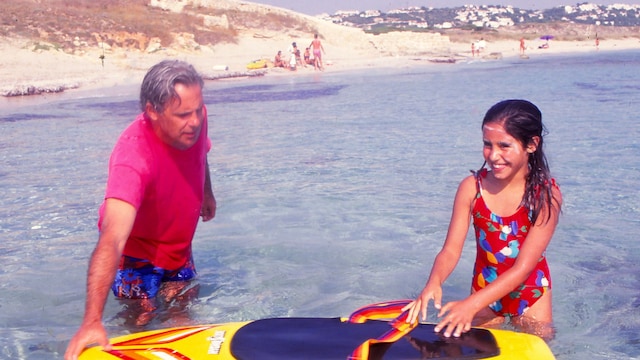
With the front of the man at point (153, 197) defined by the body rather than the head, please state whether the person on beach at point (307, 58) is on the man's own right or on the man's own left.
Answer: on the man's own left

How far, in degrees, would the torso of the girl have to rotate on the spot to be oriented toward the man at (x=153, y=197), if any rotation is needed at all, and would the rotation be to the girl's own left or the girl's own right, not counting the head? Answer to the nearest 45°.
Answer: approximately 45° to the girl's own right

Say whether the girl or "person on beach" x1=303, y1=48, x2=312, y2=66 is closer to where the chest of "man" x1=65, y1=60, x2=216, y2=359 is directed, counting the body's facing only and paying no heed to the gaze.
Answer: the girl

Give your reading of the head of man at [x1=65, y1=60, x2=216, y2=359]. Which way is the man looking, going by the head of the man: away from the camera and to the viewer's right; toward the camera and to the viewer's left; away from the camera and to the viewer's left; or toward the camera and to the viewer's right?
toward the camera and to the viewer's right

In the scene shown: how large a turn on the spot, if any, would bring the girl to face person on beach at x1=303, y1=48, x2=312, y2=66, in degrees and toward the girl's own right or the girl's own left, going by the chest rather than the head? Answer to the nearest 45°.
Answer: approximately 135° to the girl's own right

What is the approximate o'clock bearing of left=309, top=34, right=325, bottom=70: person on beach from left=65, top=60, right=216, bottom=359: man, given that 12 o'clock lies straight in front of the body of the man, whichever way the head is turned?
The person on beach is roughly at 8 o'clock from the man.

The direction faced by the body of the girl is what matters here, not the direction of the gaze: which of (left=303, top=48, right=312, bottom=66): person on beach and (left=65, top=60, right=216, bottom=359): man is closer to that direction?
the man

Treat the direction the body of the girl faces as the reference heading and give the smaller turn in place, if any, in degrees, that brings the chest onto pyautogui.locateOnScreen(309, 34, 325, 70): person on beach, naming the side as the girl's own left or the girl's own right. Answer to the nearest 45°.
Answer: approximately 135° to the girl's own right

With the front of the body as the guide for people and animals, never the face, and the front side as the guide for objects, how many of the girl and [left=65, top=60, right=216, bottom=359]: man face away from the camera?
0

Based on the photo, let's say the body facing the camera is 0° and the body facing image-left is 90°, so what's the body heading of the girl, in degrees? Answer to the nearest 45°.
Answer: approximately 45°

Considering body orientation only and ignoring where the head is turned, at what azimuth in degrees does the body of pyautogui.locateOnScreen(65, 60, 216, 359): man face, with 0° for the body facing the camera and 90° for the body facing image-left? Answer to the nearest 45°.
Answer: approximately 315°
